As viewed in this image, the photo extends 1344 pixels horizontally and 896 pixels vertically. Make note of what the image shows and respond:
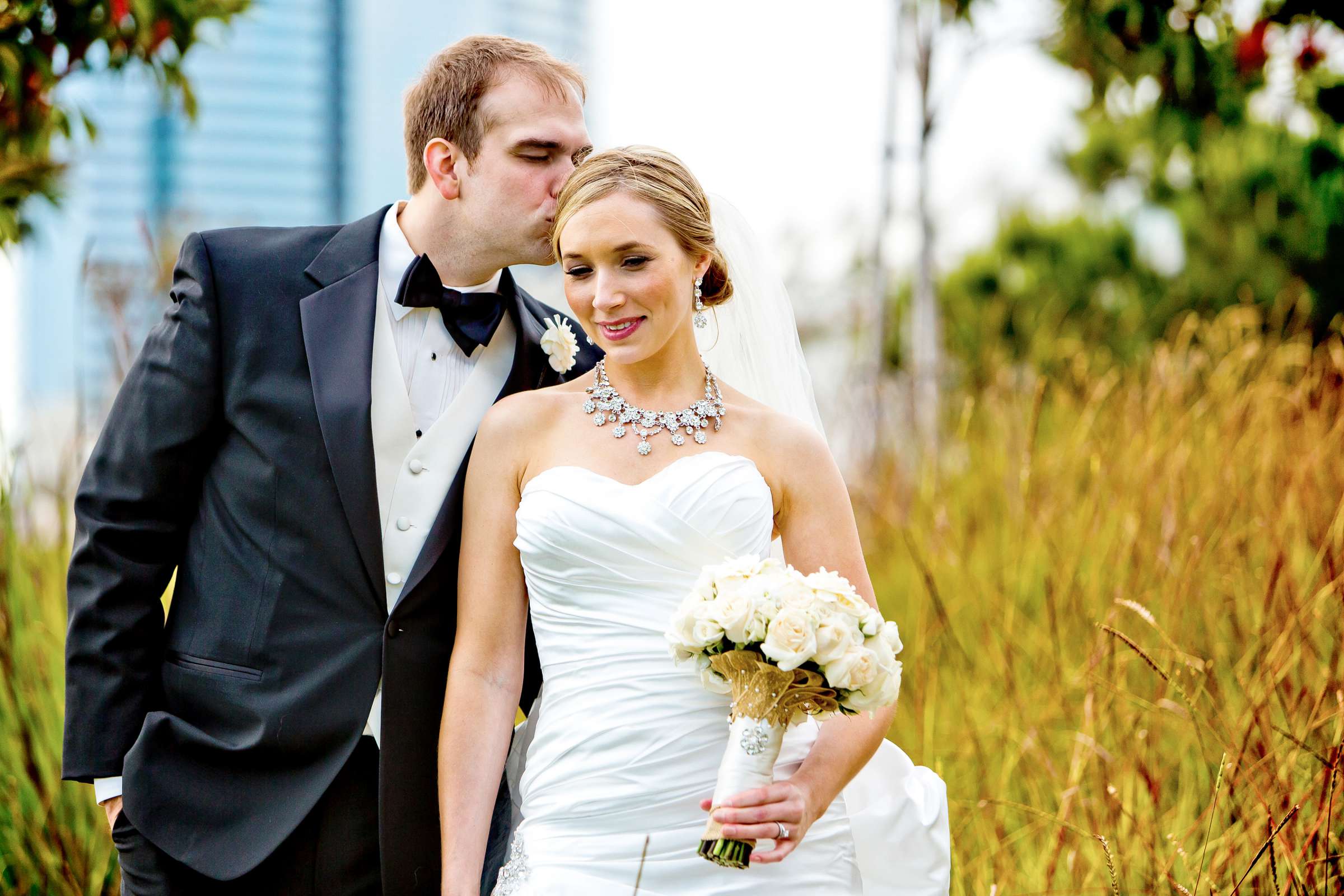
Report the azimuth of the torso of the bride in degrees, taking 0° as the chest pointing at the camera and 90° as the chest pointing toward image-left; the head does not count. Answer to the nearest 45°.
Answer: approximately 0°

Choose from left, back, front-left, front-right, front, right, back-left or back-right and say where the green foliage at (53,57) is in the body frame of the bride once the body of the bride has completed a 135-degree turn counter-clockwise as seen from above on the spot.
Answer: left

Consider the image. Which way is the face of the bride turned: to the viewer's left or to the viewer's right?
to the viewer's left

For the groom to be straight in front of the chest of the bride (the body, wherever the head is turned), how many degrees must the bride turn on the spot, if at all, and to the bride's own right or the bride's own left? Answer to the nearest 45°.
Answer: approximately 90° to the bride's own right

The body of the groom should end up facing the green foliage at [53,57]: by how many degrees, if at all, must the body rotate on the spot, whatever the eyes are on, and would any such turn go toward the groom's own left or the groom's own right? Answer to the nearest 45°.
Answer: approximately 135° to the groom's own left

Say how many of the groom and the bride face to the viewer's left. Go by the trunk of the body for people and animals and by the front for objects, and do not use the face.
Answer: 0

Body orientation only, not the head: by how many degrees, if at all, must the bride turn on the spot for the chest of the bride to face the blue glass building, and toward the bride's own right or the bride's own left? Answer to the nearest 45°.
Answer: approximately 180°

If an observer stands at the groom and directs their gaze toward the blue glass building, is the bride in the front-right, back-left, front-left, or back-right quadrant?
back-right

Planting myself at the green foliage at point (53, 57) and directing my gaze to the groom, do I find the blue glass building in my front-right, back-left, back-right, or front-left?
back-left

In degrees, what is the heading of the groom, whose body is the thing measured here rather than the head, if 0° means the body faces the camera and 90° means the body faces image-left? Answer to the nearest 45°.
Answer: approximately 315°
